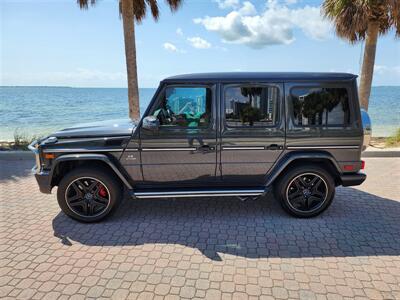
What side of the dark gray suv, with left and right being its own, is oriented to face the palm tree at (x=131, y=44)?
right

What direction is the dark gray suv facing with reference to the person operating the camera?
facing to the left of the viewer

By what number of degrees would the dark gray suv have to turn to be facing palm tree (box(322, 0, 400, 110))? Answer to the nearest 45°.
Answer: approximately 135° to its right

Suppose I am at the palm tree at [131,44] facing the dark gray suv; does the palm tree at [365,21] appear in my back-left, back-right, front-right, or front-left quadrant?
front-left

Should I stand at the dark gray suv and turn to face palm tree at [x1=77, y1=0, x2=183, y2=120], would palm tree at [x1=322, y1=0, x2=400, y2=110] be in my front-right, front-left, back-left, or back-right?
front-right

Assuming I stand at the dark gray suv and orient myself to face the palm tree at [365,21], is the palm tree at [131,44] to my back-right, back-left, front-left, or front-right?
front-left

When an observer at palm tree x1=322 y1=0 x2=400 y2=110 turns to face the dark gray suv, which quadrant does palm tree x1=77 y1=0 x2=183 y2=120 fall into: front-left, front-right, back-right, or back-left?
front-right
